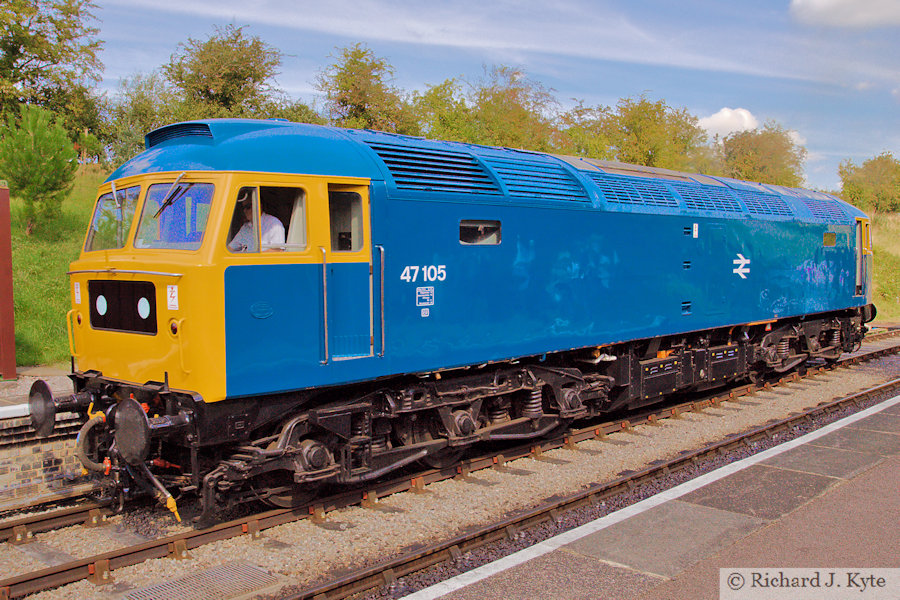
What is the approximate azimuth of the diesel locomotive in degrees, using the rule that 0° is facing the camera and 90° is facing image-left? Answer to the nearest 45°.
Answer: approximately 45°

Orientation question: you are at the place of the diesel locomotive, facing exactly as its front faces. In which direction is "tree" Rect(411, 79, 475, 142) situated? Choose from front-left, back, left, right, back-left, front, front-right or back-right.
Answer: back-right

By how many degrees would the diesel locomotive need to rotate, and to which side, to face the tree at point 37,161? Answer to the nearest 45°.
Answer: approximately 90° to its right

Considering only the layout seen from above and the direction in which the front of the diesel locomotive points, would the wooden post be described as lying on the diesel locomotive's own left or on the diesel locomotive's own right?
on the diesel locomotive's own right

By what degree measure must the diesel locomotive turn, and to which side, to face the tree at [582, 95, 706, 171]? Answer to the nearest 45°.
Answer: approximately 135° to its right
